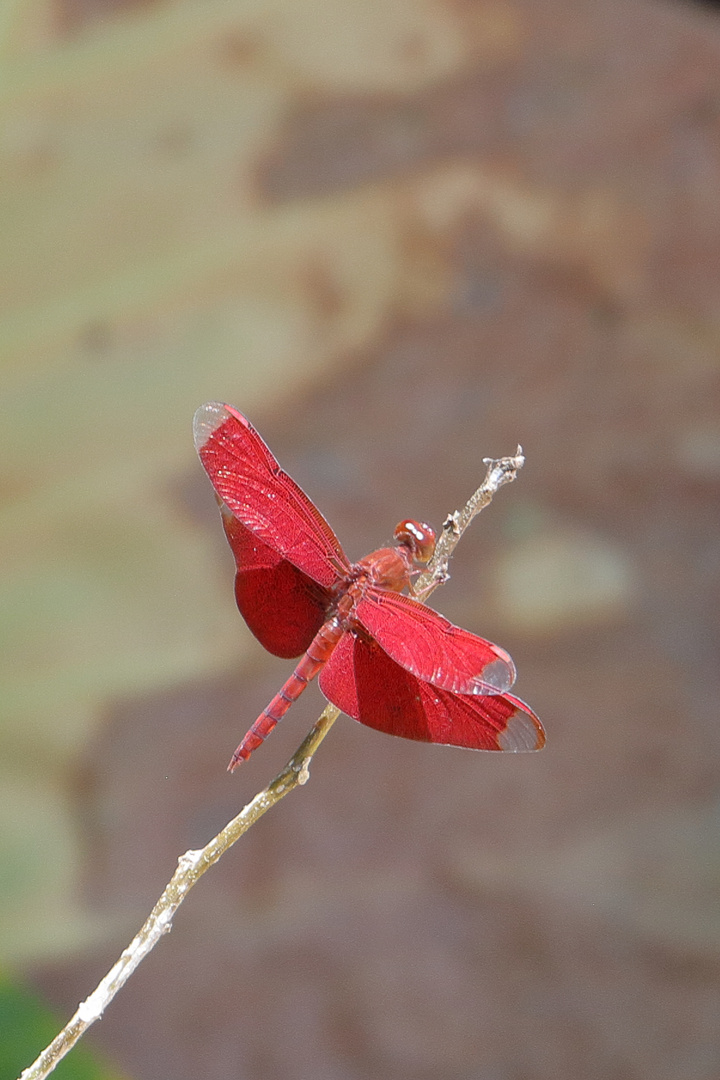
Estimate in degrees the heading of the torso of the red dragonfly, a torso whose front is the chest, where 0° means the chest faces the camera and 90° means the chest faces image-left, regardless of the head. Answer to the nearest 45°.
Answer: approximately 225°
